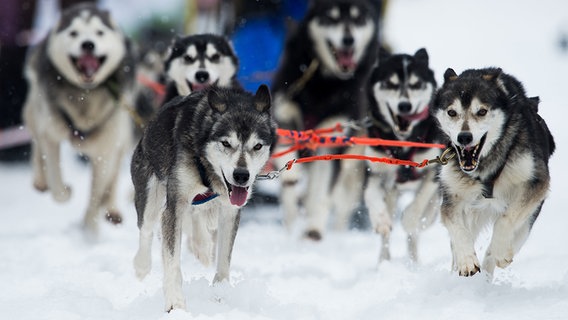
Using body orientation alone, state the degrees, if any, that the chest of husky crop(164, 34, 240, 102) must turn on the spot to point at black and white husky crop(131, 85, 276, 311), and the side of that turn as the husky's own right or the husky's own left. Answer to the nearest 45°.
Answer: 0° — it already faces it

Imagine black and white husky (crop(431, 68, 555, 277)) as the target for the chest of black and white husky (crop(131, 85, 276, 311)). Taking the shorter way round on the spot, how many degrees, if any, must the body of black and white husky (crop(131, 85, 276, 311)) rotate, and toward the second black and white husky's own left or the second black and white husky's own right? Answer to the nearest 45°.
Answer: approximately 45° to the second black and white husky's own left

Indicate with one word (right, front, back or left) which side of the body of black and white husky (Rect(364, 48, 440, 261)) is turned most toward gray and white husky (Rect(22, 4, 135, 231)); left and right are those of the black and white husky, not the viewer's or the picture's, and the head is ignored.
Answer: right

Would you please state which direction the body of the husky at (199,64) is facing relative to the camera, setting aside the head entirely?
toward the camera

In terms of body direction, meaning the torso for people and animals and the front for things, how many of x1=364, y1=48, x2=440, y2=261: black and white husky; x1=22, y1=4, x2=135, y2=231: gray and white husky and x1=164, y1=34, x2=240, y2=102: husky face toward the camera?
3

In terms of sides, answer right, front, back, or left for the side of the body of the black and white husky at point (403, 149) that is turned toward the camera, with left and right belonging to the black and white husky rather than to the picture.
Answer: front

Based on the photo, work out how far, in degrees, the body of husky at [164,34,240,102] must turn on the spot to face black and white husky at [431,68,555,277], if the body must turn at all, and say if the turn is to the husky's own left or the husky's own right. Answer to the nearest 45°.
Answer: approximately 45° to the husky's own left

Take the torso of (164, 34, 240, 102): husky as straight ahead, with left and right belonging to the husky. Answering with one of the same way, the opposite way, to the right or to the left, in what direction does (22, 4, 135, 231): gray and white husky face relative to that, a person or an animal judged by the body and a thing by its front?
the same way

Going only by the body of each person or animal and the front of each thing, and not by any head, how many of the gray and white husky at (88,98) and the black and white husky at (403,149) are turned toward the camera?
2

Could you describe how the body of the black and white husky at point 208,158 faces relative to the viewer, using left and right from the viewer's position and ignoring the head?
facing the viewer and to the right of the viewer

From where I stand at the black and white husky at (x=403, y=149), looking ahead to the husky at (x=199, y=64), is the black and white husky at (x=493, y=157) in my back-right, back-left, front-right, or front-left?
back-left

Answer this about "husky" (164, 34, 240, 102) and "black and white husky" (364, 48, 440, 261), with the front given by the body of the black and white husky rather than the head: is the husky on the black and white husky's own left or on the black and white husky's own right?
on the black and white husky's own right
